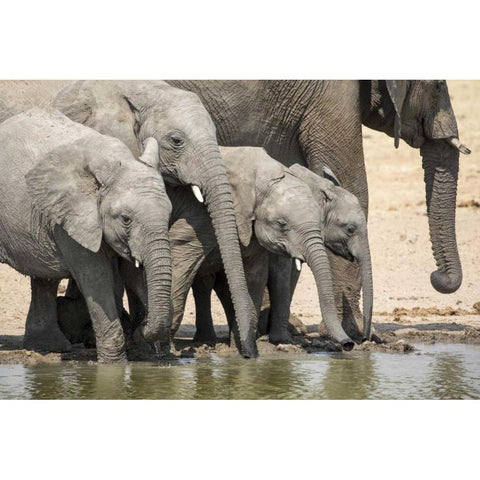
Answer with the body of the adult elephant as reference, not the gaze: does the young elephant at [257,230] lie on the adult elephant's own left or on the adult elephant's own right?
on the adult elephant's own right

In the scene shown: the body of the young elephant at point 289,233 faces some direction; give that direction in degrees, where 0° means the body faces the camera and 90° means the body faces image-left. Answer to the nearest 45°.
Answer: approximately 270°

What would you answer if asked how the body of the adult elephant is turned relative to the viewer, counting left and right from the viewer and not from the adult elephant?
facing to the right of the viewer

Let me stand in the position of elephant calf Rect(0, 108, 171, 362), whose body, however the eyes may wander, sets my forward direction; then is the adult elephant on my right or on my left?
on my left
